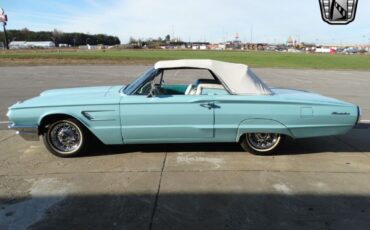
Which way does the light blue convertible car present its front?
to the viewer's left
